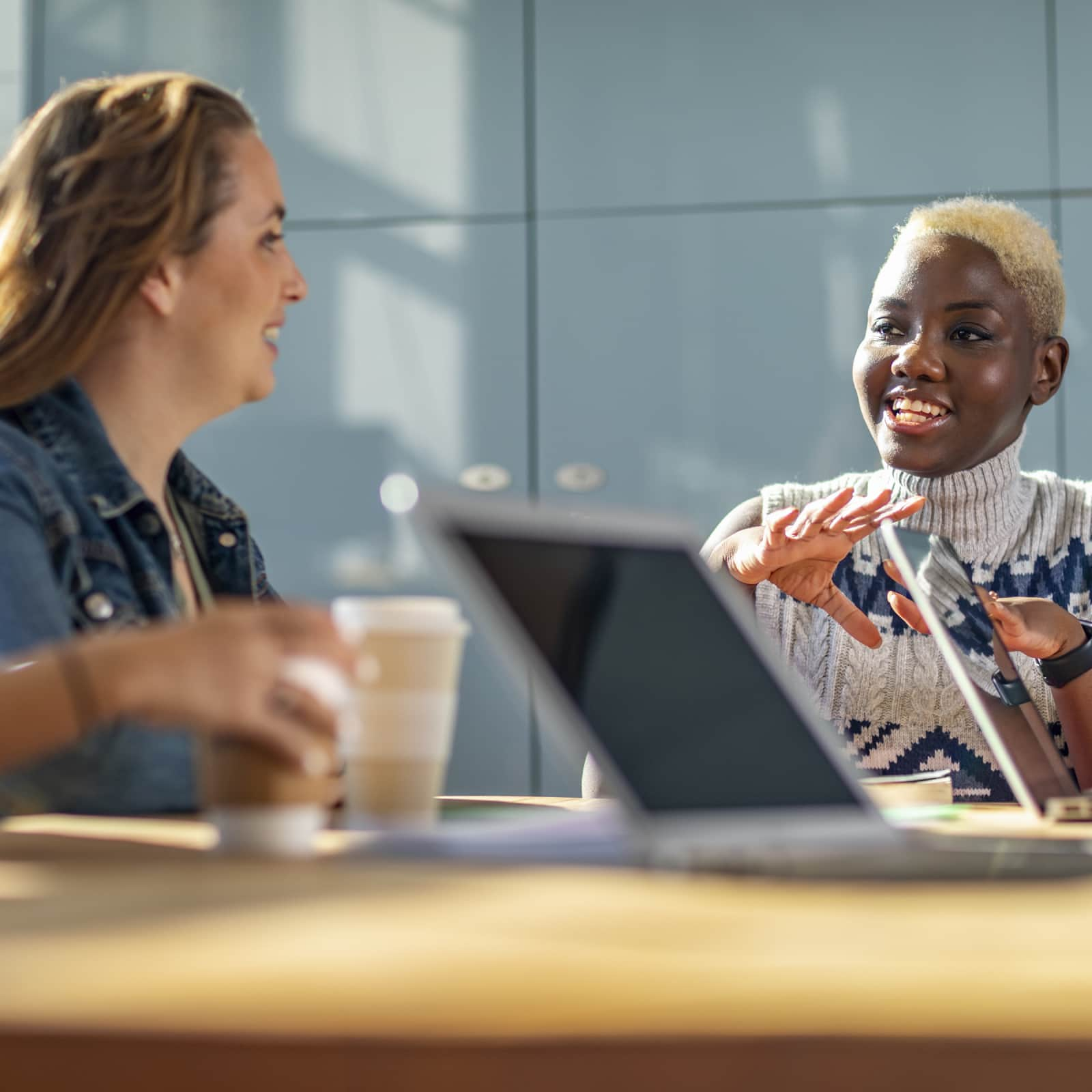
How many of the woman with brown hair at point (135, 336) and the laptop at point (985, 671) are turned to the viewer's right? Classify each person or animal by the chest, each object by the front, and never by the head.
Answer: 2

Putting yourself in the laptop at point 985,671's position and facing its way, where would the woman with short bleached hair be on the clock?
The woman with short bleached hair is roughly at 9 o'clock from the laptop.

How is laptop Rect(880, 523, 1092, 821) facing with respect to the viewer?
to the viewer's right

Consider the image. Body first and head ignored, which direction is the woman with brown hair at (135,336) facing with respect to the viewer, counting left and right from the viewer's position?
facing to the right of the viewer

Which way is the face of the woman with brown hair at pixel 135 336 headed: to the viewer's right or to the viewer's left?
to the viewer's right
